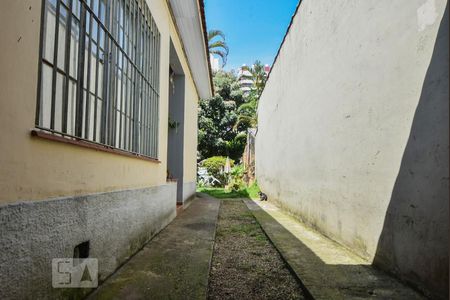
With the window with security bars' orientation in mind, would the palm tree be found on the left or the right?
on its left

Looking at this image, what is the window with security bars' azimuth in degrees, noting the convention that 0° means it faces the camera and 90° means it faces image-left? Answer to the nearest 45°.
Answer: approximately 315°

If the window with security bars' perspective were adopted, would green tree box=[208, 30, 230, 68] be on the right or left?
on its left

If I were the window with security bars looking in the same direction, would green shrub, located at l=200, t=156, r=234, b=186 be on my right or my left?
on my left
